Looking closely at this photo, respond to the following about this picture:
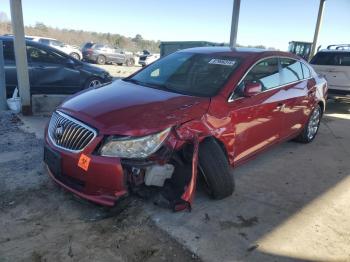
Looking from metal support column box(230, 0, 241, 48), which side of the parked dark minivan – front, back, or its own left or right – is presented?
front

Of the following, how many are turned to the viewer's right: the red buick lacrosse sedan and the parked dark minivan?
1

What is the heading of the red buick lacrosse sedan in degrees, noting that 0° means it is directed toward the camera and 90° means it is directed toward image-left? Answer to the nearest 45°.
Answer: approximately 45°

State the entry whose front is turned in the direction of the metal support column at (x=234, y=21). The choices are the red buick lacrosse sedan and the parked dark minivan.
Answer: the parked dark minivan

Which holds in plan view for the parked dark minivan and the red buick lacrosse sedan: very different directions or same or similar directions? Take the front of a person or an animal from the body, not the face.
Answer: very different directions

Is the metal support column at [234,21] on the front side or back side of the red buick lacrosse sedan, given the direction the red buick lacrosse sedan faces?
on the back side

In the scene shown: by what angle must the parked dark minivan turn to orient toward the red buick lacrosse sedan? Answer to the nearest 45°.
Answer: approximately 90° to its right

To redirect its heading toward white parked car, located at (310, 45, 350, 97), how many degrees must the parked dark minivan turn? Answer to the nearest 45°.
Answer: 0° — it already faces it

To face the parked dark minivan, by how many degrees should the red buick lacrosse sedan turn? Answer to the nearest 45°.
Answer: approximately 90° to its right

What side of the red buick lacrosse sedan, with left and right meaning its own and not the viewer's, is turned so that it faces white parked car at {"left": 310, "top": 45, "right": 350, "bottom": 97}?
back

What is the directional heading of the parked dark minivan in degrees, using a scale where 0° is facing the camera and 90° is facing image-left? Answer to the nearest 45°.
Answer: approximately 270°
